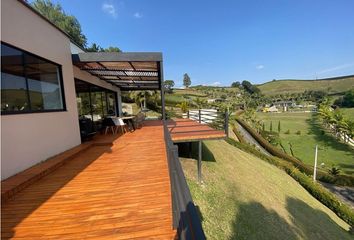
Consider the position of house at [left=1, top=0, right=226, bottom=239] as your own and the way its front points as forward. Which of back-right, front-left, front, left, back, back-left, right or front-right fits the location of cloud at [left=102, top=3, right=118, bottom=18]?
left

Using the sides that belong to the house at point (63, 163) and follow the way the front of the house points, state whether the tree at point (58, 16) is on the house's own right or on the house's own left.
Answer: on the house's own left

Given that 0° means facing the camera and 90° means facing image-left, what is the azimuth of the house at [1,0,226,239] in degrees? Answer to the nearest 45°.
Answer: approximately 270°

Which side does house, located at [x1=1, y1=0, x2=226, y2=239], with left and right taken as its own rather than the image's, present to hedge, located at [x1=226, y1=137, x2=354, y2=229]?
front

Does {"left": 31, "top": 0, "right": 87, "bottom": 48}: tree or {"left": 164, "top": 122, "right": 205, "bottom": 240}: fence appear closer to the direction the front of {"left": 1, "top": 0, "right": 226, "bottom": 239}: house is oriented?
the fence
